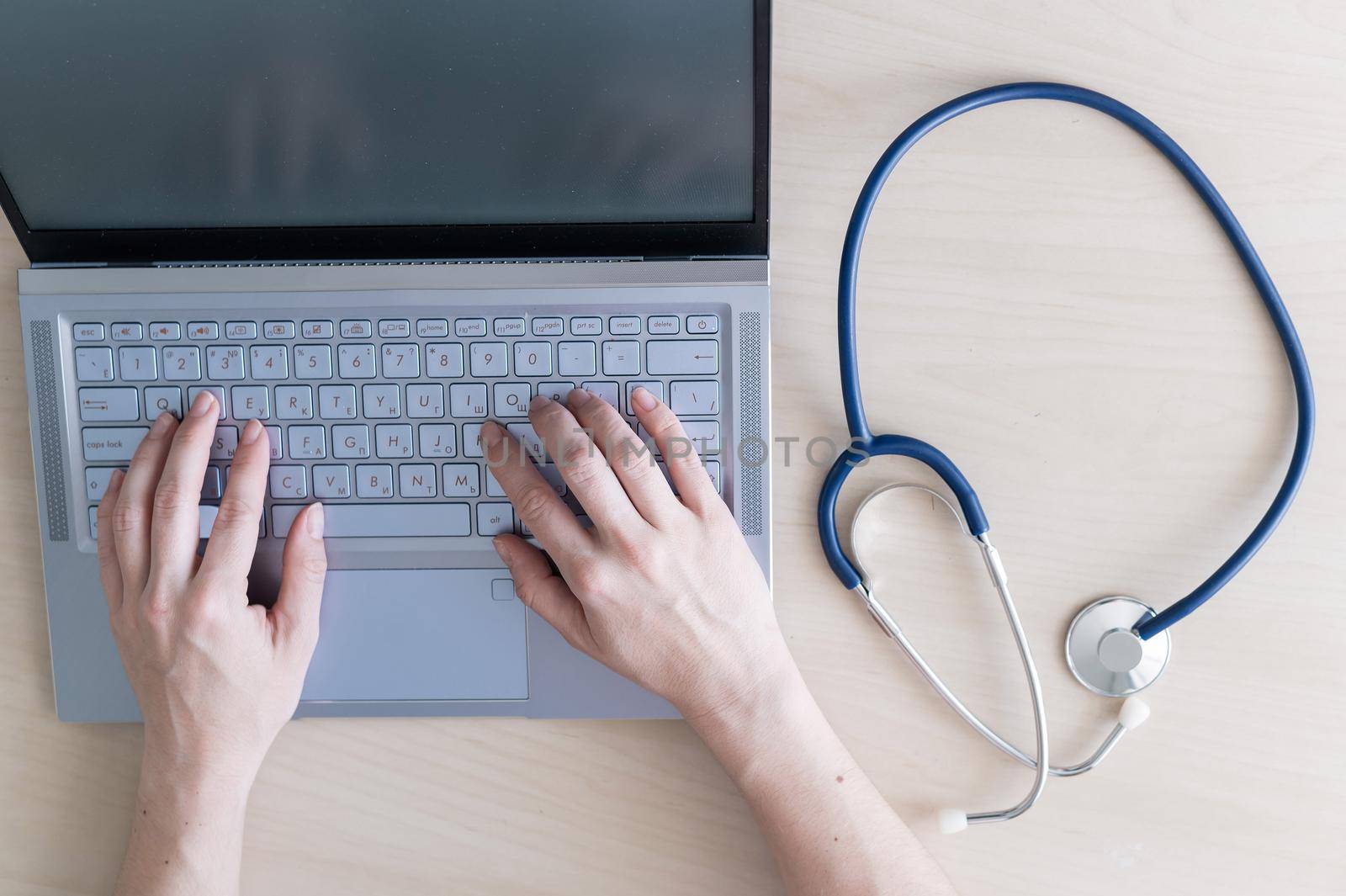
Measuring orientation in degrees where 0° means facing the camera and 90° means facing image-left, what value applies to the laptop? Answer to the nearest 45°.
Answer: approximately 0°
